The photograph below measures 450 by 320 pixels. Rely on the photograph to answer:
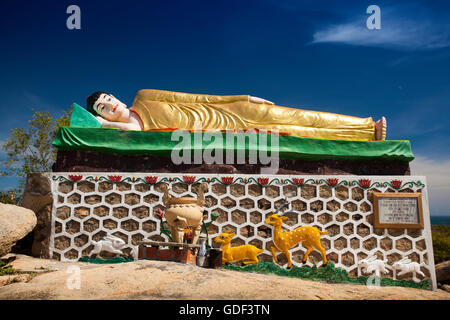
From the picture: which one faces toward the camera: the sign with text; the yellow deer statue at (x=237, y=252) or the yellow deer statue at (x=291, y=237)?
the sign with text

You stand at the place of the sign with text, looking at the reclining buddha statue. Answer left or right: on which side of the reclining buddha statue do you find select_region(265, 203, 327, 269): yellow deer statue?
left

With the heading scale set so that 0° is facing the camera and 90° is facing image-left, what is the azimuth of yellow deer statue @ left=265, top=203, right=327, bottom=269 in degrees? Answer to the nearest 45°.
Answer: approximately 90°

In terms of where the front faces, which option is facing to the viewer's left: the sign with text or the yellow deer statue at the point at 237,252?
the yellow deer statue

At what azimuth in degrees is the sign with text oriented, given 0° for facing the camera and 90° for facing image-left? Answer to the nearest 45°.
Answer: approximately 0°

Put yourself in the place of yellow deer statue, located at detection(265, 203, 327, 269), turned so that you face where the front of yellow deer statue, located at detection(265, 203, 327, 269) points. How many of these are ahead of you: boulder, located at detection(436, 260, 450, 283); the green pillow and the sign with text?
1

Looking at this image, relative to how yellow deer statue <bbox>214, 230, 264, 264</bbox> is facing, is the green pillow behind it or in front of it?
in front

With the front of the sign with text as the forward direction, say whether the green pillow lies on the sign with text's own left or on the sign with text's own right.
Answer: on the sign with text's own right

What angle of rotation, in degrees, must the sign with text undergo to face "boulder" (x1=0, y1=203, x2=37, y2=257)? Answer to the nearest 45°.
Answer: approximately 45° to its right

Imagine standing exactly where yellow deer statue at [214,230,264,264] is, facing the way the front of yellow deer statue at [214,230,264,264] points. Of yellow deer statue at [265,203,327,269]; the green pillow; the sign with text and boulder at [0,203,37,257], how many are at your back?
2

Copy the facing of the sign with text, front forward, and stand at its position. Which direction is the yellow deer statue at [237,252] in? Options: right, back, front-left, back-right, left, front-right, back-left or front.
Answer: front-right

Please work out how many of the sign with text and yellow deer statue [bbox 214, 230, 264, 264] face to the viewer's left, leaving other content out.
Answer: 1
